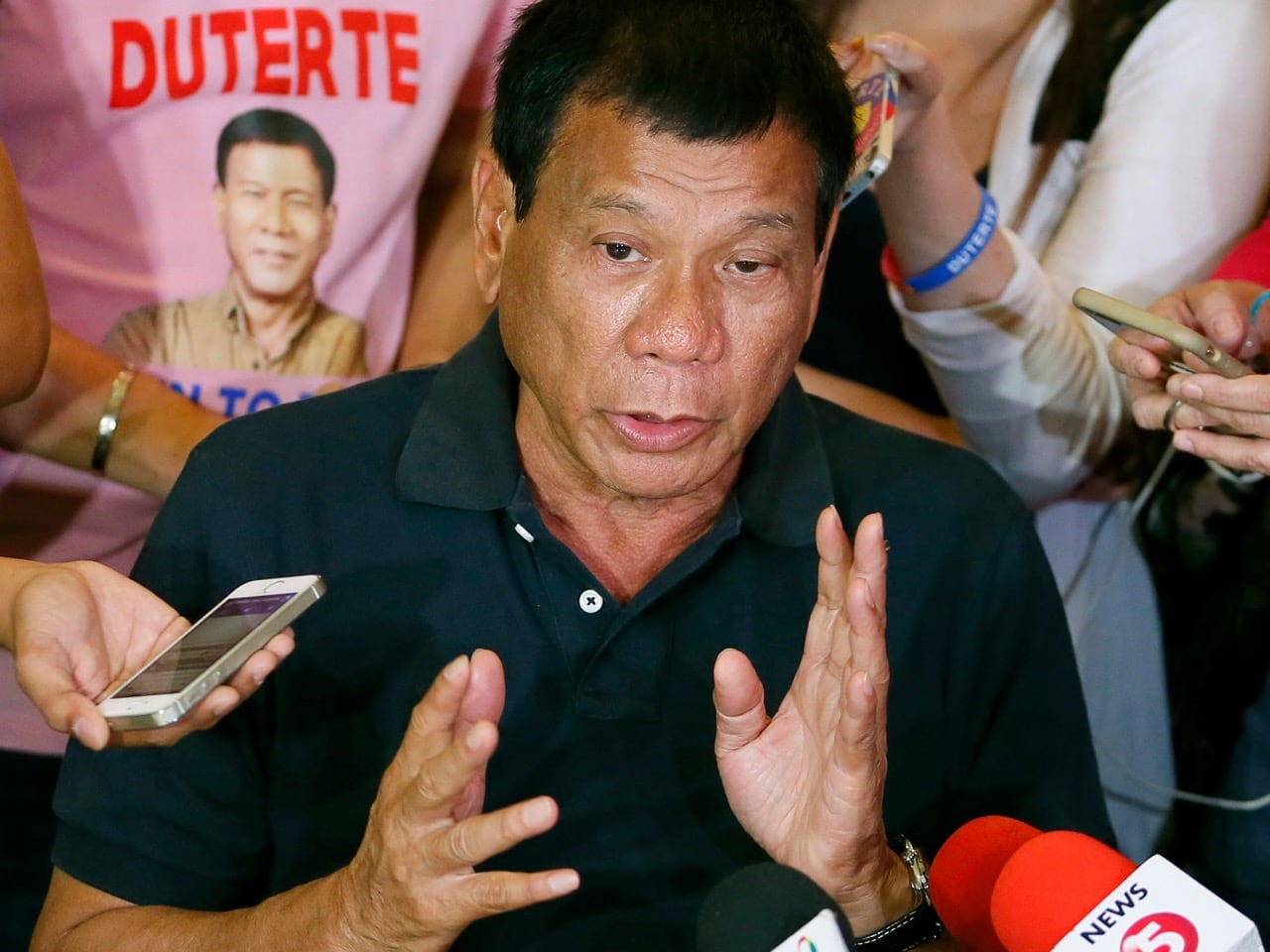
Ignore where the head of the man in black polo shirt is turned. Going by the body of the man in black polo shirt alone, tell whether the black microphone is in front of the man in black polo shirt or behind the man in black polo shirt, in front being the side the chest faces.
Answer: in front

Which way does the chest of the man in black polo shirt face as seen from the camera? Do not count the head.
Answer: toward the camera

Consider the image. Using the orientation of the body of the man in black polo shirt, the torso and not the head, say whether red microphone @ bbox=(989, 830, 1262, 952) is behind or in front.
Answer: in front
